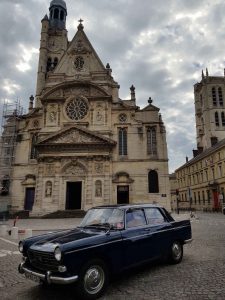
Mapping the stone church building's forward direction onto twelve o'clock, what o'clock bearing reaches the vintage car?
The vintage car is roughly at 12 o'clock from the stone church building.

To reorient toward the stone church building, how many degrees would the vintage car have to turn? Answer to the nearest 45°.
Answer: approximately 135° to its right

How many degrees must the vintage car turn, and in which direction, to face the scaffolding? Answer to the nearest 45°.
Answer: approximately 90° to its right

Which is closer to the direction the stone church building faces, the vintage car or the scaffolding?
the vintage car

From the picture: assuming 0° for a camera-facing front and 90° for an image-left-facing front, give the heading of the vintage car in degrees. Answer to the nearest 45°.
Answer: approximately 45°
